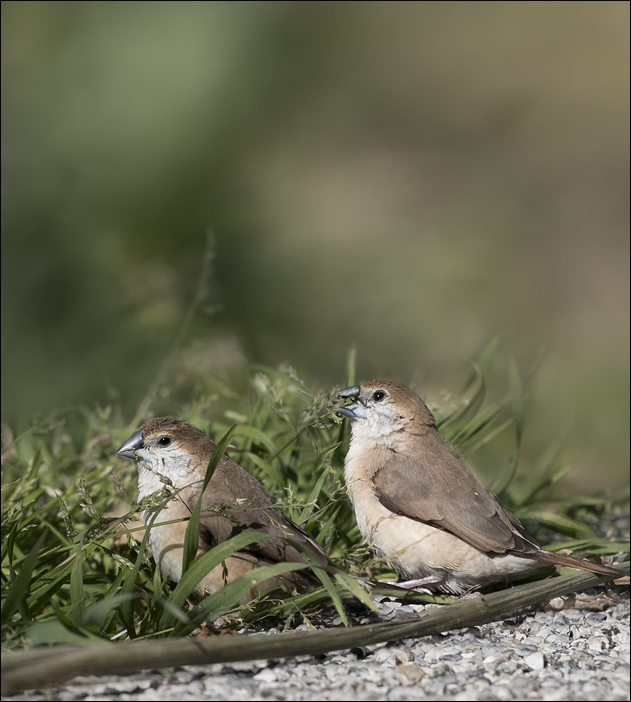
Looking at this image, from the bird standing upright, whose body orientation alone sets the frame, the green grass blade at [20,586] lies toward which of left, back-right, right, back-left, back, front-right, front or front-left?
front-left

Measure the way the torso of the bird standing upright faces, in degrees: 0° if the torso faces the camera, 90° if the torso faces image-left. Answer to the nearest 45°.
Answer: approximately 90°

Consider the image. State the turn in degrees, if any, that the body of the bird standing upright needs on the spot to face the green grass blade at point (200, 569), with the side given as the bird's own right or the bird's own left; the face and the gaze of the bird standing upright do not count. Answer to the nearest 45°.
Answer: approximately 45° to the bird's own left

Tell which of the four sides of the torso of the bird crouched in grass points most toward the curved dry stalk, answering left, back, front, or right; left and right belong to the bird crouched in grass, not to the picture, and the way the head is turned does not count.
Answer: left

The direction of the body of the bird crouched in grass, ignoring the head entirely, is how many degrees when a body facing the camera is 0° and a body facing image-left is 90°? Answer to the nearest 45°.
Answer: approximately 90°

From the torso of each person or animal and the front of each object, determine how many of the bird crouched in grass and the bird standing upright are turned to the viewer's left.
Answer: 2

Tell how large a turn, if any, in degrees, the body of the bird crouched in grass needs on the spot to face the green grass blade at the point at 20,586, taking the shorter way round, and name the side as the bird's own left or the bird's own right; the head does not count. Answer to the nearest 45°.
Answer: approximately 45° to the bird's own left
